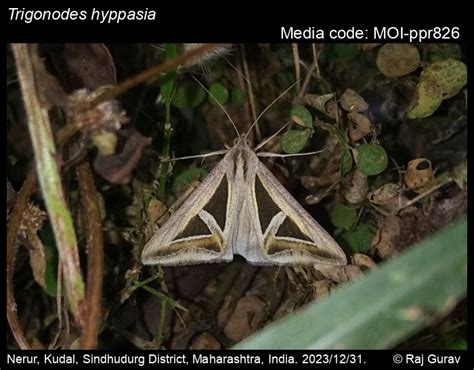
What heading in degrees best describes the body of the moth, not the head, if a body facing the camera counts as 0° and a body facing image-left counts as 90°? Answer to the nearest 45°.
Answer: approximately 180°

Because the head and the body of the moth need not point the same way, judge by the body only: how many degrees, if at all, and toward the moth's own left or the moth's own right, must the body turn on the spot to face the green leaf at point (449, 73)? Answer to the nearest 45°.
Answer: approximately 90° to the moth's own right

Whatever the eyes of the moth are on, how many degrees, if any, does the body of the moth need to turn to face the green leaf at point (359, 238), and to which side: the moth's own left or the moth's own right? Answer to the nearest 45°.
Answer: approximately 45° to the moth's own right

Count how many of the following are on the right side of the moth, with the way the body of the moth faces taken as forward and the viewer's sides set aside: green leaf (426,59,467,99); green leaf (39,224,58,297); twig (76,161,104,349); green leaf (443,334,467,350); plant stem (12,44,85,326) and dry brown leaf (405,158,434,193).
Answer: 3
